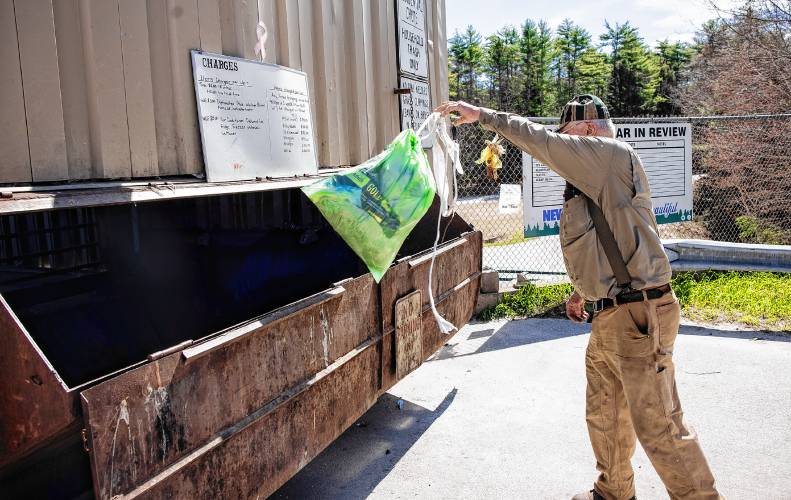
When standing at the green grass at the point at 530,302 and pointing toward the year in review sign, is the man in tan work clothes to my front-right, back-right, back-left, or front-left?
back-right

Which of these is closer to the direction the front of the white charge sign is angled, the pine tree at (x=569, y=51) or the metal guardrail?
the metal guardrail

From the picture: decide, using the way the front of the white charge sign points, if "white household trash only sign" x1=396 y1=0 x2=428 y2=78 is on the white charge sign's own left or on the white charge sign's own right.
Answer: on the white charge sign's own left

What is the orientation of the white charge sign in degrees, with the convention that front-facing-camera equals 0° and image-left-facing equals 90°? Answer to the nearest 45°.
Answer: approximately 315°

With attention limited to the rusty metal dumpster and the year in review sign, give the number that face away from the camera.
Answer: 0

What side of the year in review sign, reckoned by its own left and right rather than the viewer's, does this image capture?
front

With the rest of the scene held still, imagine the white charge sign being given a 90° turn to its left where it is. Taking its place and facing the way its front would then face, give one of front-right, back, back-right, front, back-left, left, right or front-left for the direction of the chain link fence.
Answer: front

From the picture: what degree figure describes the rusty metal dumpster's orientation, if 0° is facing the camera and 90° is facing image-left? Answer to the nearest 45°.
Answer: approximately 315°

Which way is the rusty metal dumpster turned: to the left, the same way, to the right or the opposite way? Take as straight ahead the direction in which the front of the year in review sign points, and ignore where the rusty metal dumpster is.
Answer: to the left

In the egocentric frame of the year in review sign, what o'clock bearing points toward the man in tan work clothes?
The man in tan work clothes is roughly at 12 o'clock from the year in review sign.

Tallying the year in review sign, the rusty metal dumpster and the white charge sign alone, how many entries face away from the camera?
0

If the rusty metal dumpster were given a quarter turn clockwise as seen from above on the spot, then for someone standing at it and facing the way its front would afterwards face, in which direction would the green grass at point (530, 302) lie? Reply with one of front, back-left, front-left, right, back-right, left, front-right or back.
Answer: back
